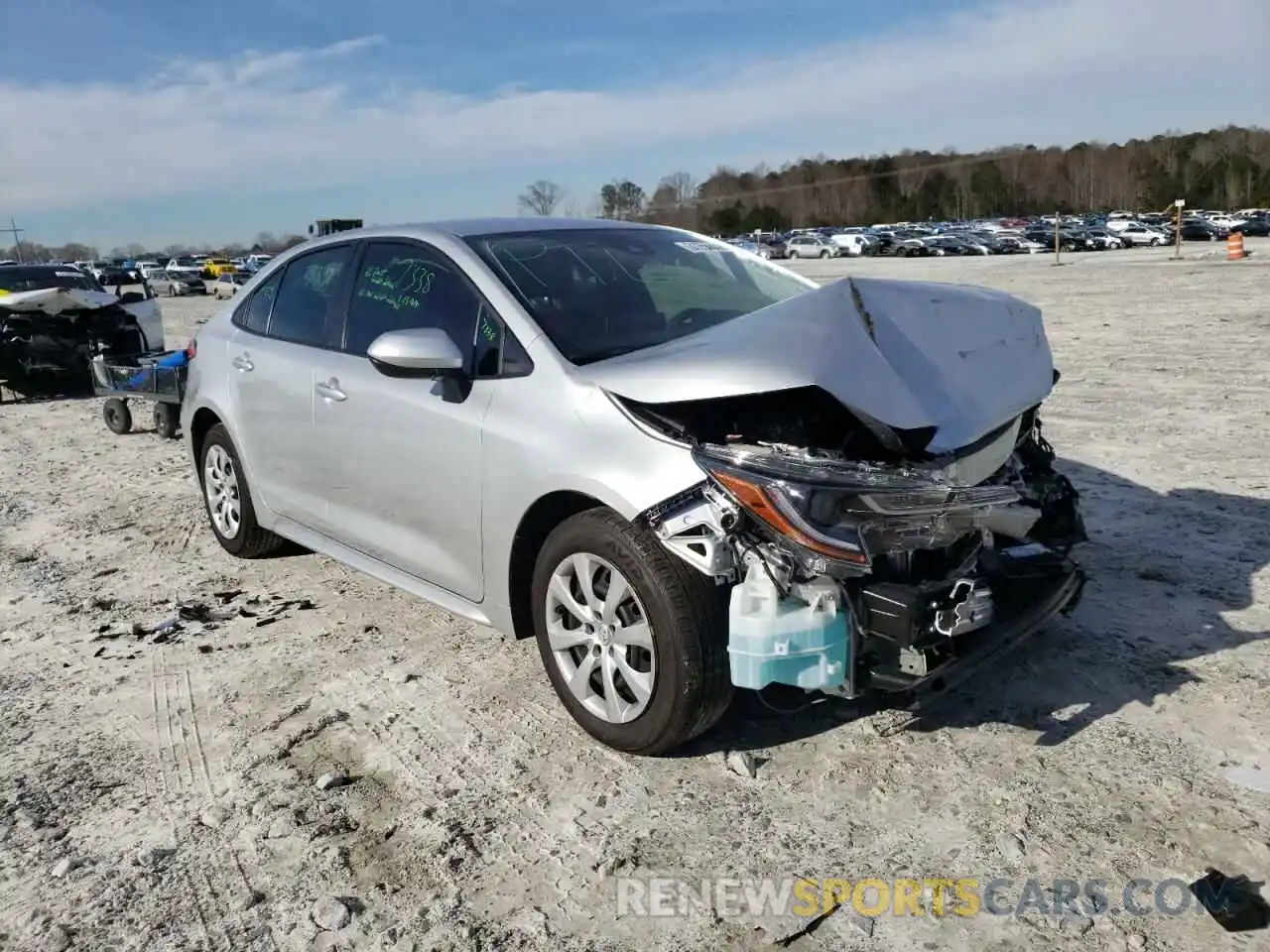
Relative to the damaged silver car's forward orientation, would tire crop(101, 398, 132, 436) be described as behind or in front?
behind

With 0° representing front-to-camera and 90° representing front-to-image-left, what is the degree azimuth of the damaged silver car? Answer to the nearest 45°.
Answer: approximately 315°

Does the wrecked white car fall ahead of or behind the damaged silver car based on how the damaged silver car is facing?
behind

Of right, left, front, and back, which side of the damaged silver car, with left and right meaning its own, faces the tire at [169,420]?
back
